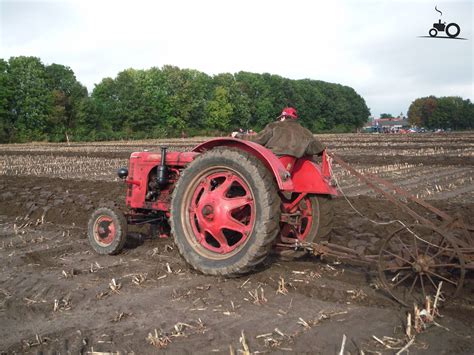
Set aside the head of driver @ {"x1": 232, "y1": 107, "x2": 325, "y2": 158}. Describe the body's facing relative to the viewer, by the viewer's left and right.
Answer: facing away from the viewer and to the left of the viewer

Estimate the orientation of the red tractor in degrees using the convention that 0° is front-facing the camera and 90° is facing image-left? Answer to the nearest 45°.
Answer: approximately 135°
